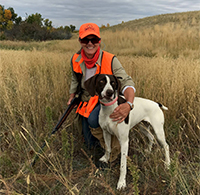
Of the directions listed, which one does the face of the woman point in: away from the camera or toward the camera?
toward the camera

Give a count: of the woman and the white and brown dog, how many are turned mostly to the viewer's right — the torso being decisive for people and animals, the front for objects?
0

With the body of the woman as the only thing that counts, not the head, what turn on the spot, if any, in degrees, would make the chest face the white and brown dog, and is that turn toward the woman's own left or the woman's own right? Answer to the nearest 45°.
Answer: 0° — they already face it

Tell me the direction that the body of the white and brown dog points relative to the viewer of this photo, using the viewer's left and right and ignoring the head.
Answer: facing the viewer and to the left of the viewer

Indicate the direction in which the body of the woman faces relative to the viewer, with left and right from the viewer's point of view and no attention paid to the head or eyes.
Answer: facing the viewer
